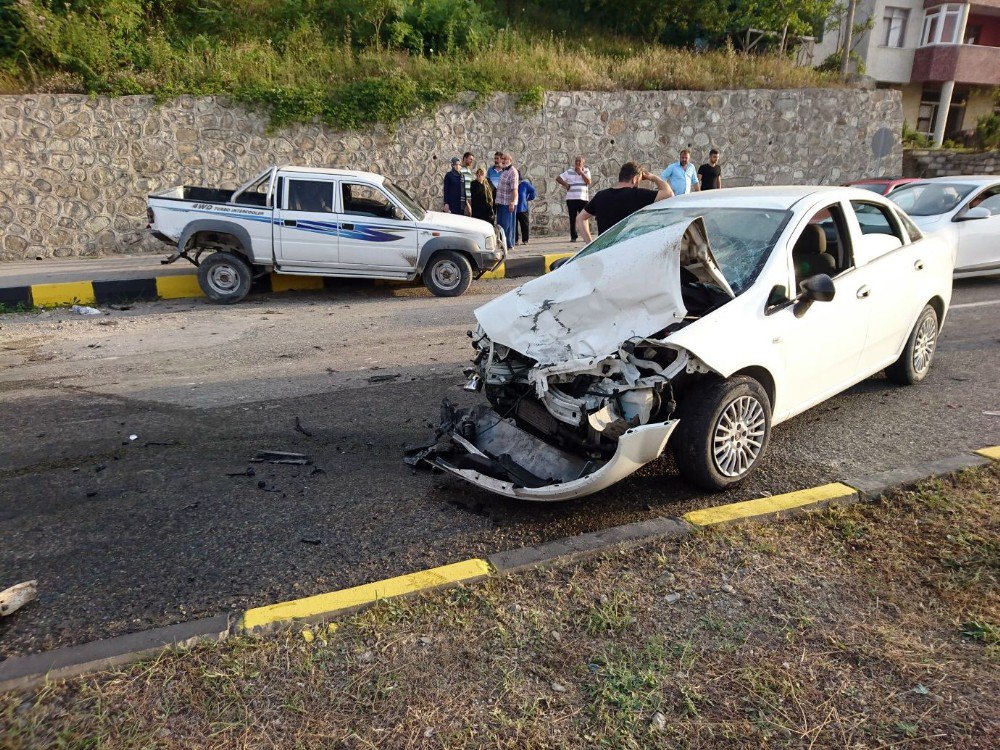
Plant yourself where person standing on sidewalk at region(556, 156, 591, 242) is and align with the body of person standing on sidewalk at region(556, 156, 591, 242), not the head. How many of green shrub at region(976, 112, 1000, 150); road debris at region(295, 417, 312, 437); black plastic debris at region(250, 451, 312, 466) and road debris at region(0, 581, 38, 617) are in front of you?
3

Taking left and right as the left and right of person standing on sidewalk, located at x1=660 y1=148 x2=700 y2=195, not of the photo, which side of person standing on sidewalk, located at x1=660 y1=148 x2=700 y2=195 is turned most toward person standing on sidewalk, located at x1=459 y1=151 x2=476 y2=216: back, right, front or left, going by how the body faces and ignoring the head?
right

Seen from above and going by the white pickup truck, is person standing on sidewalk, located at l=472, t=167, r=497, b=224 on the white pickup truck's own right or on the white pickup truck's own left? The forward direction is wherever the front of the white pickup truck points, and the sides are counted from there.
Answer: on the white pickup truck's own left

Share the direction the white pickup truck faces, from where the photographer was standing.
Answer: facing to the right of the viewer

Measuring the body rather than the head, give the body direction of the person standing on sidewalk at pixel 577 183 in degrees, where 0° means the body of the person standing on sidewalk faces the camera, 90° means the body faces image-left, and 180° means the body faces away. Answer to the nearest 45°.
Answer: approximately 0°

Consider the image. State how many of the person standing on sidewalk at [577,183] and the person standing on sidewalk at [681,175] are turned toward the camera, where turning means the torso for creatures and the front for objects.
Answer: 2

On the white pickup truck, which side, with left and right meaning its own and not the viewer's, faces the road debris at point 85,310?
back

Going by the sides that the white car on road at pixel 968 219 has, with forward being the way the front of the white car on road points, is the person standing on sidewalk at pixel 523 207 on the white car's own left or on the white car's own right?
on the white car's own right

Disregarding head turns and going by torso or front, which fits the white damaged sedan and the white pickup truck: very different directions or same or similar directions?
very different directions

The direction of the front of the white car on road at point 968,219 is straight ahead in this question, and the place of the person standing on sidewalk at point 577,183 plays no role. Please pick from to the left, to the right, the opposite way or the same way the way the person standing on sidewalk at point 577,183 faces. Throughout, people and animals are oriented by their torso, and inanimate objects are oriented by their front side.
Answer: to the left

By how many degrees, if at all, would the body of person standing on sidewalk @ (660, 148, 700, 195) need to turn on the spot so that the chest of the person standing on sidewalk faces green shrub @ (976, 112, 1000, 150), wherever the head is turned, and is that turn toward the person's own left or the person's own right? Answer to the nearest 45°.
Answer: approximately 135° to the person's own left

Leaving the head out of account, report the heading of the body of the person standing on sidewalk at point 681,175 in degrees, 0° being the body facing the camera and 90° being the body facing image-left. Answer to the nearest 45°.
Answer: approximately 0°

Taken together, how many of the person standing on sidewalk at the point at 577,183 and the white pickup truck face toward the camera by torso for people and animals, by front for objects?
1

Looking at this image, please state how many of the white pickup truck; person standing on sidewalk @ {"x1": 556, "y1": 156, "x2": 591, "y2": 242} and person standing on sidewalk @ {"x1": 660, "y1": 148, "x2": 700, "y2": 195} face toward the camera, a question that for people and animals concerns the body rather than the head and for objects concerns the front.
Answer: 2

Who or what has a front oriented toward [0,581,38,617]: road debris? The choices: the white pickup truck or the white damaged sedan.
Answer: the white damaged sedan
